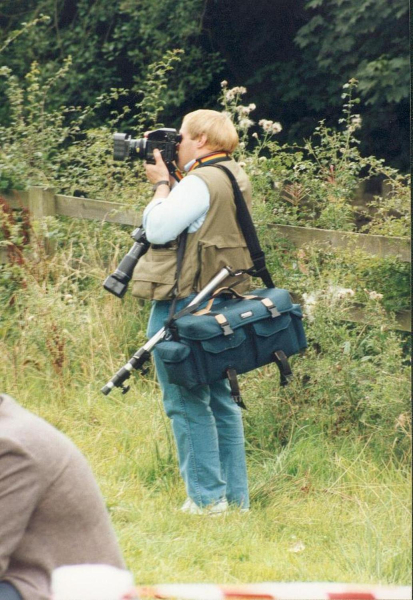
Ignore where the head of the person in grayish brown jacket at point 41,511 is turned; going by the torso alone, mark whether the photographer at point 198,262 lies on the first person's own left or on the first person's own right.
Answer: on the first person's own right

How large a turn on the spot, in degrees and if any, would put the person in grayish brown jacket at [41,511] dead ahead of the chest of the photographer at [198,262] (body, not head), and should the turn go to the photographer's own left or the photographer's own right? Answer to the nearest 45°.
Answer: approximately 90° to the photographer's own left

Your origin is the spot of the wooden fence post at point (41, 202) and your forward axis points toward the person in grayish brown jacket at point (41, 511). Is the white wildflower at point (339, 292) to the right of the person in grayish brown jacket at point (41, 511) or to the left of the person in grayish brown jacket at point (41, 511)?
left

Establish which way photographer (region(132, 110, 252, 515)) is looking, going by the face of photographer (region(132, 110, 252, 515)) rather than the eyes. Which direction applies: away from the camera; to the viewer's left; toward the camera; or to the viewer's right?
to the viewer's left

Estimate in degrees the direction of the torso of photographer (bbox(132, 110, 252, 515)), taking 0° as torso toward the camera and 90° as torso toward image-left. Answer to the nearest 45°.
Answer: approximately 90°

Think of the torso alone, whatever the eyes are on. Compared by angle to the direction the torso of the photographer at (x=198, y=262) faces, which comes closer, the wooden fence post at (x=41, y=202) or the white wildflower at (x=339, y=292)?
the wooden fence post
